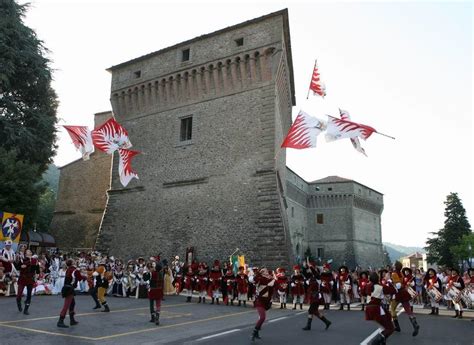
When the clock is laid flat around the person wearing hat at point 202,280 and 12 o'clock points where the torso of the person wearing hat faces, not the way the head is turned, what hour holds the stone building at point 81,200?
The stone building is roughly at 5 o'clock from the person wearing hat.

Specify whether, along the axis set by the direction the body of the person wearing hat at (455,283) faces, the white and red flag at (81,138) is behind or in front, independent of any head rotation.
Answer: in front

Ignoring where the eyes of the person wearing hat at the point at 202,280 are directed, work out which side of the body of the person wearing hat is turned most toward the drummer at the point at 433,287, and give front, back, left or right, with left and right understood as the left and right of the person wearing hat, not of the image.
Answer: left

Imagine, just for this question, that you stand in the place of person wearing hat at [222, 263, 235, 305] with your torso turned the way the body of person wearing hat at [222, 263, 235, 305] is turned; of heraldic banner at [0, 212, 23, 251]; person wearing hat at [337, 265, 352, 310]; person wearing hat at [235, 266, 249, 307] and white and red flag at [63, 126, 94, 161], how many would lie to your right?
2

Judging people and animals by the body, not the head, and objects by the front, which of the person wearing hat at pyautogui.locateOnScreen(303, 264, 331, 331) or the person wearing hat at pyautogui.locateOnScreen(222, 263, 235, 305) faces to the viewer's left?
the person wearing hat at pyautogui.locateOnScreen(303, 264, 331, 331)

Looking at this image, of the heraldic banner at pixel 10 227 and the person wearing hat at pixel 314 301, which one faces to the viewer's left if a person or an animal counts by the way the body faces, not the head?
the person wearing hat

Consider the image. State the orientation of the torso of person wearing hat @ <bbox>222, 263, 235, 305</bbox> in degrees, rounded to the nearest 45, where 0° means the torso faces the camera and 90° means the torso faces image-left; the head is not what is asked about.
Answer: approximately 0°

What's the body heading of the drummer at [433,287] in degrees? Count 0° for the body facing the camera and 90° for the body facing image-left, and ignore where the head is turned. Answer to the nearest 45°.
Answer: approximately 45°
